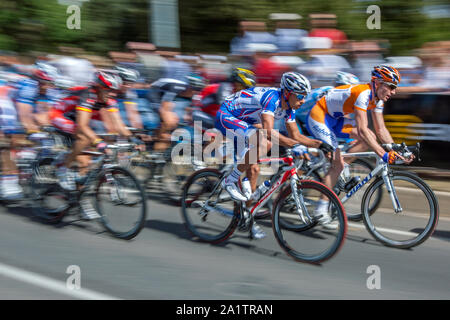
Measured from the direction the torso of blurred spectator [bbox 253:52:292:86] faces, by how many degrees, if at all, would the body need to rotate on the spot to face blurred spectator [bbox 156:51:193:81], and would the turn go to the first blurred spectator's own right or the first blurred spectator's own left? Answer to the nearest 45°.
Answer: approximately 90° to the first blurred spectator's own right

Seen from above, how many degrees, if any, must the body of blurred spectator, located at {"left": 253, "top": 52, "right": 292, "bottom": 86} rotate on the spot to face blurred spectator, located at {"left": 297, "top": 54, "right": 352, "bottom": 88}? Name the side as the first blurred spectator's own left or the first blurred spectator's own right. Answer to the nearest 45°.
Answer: approximately 90° to the first blurred spectator's own left

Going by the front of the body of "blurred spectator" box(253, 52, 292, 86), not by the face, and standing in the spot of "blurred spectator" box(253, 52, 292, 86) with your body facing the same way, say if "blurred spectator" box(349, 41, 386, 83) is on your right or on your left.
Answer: on your left

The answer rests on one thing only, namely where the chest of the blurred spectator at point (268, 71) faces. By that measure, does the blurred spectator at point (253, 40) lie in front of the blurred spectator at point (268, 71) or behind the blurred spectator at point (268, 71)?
behind

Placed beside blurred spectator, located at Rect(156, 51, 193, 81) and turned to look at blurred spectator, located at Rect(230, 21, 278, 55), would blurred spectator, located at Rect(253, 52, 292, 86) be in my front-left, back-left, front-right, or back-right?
front-right

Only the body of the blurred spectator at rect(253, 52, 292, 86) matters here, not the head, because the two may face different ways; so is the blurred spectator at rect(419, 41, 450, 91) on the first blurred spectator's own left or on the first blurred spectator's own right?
on the first blurred spectator's own left

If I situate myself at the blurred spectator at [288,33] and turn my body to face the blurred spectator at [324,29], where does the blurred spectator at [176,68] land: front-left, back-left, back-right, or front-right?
back-right

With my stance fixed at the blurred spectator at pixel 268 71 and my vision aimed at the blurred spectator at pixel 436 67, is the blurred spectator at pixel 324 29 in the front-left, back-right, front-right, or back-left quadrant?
front-left

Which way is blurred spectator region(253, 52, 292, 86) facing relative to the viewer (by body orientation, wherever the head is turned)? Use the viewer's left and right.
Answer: facing the viewer

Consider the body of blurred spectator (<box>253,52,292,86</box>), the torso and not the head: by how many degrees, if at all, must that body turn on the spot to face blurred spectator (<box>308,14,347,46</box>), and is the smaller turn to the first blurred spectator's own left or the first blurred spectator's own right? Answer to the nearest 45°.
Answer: approximately 135° to the first blurred spectator's own left

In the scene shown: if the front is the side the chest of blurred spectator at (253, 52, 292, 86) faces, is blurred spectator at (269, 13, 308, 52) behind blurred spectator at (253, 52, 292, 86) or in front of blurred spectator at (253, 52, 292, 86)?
behind
